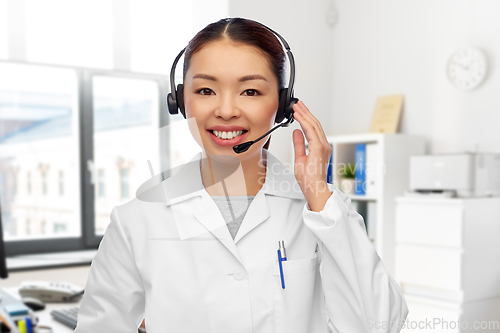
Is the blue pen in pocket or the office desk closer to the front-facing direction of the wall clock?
the blue pen in pocket

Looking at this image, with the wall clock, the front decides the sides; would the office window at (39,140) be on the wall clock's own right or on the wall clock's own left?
on the wall clock's own right

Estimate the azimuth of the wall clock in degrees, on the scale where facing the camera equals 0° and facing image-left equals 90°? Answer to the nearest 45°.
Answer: approximately 0°

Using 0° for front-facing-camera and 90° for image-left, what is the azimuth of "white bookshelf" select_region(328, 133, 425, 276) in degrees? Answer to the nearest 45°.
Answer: approximately 45°

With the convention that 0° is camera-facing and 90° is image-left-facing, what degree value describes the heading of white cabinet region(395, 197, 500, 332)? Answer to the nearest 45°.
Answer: approximately 45°
